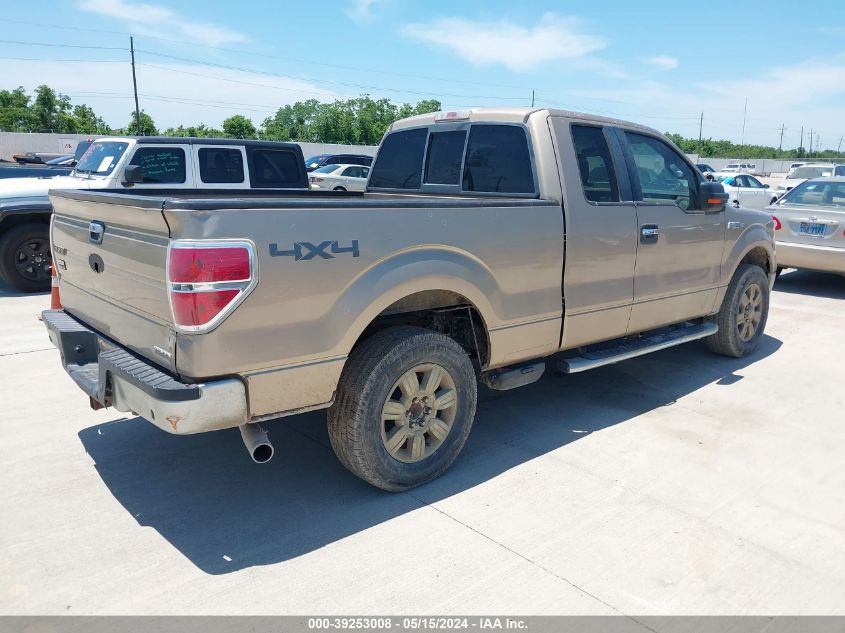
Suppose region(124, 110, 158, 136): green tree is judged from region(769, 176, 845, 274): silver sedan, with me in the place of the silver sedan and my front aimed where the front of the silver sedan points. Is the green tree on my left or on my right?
on my left

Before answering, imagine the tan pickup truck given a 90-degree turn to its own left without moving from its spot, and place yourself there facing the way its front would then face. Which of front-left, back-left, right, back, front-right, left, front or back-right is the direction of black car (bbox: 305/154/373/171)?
front-right

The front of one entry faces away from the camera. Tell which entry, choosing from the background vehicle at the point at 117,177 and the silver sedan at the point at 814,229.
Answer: the silver sedan

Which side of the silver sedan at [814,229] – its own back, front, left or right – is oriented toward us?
back

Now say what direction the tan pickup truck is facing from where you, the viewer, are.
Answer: facing away from the viewer and to the right of the viewer

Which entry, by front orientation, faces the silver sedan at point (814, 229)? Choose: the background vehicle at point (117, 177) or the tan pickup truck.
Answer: the tan pickup truck

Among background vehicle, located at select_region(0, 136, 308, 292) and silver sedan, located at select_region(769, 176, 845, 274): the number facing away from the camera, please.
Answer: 1

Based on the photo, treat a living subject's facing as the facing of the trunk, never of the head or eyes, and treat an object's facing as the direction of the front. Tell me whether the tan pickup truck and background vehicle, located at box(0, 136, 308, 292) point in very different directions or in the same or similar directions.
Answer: very different directions

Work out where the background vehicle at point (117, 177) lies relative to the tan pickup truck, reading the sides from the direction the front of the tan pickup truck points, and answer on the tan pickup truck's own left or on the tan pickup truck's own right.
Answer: on the tan pickup truck's own left

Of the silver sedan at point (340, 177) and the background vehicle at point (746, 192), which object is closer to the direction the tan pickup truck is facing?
the background vehicle

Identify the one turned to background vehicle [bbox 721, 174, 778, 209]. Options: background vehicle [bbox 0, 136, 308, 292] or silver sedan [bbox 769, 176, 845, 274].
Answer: the silver sedan

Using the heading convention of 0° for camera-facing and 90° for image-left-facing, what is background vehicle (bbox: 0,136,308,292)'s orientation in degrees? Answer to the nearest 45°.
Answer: approximately 45°

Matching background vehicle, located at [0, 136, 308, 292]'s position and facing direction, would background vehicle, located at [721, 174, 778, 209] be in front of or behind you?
behind

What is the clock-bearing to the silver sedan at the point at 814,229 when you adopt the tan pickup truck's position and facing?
The silver sedan is roughly at 12 o'clock from the tan pickup truck.
